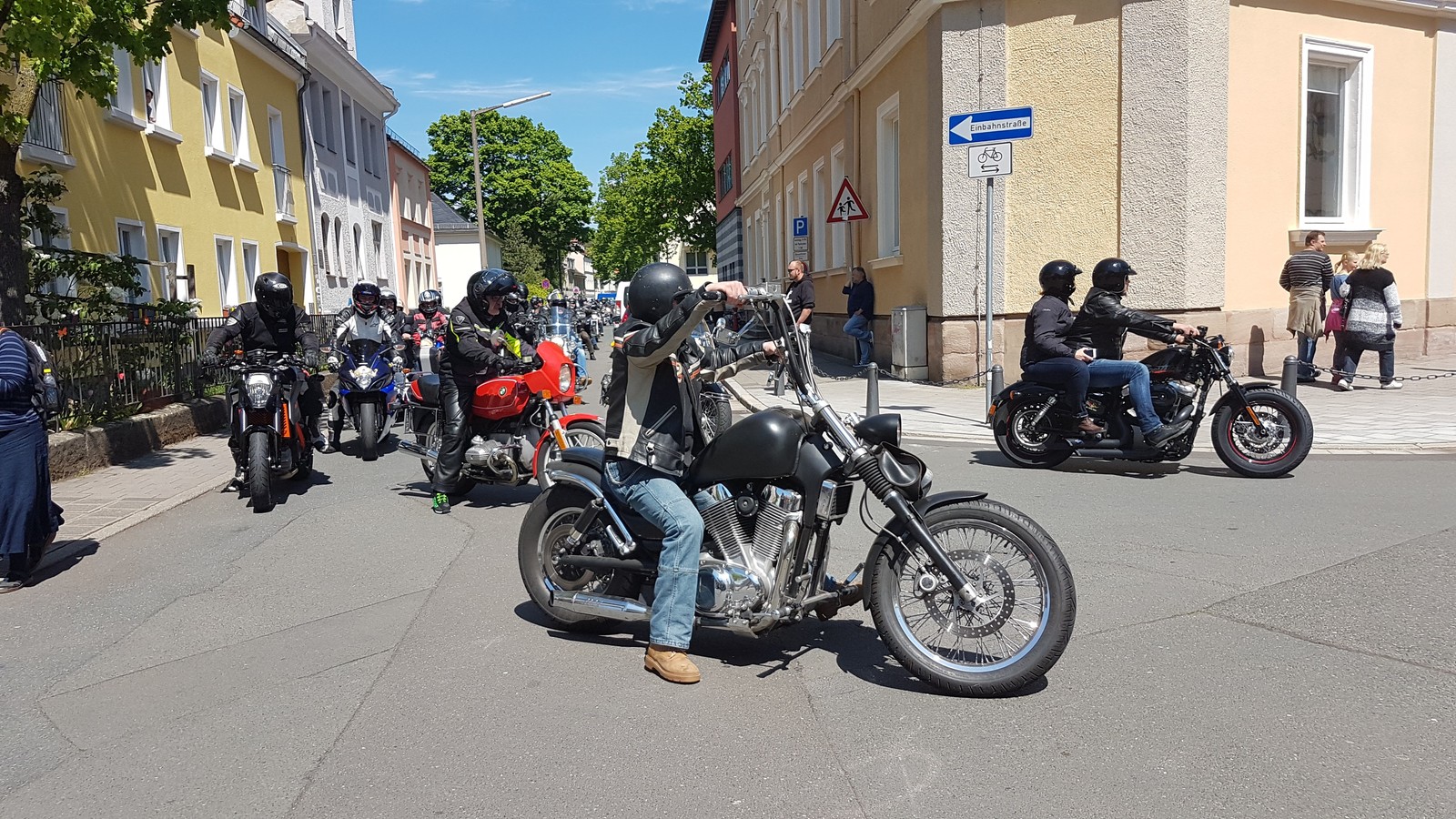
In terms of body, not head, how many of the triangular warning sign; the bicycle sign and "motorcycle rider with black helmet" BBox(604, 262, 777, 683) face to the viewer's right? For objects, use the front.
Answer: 1

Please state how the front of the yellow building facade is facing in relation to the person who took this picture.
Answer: facing the viewer and to the right of the viewer

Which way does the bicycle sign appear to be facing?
toward the camera

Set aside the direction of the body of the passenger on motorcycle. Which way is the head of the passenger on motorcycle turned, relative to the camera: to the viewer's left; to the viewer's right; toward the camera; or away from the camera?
to the viewer's right

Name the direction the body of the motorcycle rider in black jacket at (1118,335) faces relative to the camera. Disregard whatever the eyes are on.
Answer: to the viewer's right

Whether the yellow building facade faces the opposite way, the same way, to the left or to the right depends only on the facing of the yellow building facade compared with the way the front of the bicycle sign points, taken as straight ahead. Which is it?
to the left

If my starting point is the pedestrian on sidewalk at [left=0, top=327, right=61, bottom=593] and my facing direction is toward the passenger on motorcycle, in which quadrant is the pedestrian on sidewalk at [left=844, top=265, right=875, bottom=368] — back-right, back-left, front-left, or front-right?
front-left

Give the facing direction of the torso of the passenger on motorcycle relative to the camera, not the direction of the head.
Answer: to the viewer's right

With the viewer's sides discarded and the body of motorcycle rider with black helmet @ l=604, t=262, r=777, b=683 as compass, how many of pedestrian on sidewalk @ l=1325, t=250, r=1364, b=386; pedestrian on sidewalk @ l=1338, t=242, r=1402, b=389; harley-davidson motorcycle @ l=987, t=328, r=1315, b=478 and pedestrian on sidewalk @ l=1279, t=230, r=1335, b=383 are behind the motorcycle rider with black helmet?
0

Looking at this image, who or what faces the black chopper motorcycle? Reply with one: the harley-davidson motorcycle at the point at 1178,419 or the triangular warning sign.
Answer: the triangular warning sign

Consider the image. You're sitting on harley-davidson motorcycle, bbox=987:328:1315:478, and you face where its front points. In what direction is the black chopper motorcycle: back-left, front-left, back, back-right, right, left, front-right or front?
right

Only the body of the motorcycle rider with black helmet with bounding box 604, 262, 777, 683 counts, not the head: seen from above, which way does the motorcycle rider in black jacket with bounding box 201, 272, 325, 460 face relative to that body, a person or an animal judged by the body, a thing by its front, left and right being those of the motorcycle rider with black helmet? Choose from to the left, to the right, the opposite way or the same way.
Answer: to the right

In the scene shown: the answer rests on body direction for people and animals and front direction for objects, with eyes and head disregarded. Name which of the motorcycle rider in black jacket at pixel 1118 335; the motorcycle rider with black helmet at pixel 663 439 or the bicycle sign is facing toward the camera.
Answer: the bicycle sign

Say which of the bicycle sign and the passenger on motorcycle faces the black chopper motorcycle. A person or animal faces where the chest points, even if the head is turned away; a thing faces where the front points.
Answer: the bicycle sign

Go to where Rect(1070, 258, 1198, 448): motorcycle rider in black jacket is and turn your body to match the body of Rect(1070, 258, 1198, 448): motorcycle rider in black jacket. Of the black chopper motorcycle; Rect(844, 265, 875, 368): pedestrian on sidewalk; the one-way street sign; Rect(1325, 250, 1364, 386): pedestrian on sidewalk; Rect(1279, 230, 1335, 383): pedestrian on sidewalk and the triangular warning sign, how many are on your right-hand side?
1

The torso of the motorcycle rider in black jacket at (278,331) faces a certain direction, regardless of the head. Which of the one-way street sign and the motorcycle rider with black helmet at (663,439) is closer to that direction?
the motorcycle rider with black helmet

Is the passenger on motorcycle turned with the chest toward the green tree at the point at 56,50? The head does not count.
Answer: no

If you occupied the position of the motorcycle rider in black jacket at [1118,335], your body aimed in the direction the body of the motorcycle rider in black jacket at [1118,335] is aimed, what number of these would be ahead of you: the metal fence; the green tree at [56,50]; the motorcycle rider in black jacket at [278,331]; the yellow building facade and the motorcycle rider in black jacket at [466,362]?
0

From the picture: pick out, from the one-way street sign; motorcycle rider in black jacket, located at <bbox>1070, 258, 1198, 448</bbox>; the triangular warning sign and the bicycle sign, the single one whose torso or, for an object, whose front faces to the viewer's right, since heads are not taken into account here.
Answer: the motorcycle rider in black jacket

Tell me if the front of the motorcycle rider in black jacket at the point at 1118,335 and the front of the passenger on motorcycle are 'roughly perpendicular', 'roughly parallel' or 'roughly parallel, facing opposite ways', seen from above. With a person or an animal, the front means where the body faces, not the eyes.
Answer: roughly parallel

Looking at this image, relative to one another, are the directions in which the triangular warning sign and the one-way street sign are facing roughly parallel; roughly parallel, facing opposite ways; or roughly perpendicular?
roughly parallel

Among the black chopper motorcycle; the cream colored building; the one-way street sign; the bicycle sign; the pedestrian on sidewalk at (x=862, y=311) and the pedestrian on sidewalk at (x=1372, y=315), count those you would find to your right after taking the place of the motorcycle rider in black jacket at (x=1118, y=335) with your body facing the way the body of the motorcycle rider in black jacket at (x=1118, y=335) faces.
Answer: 1
